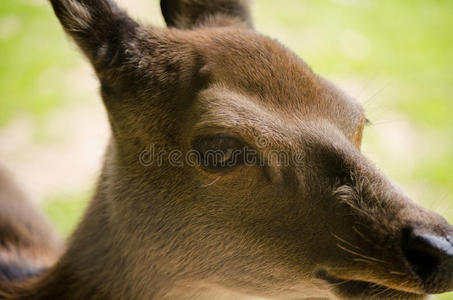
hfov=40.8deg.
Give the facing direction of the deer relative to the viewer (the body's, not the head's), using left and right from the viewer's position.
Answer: facing the viewer and to the right of the viewer
